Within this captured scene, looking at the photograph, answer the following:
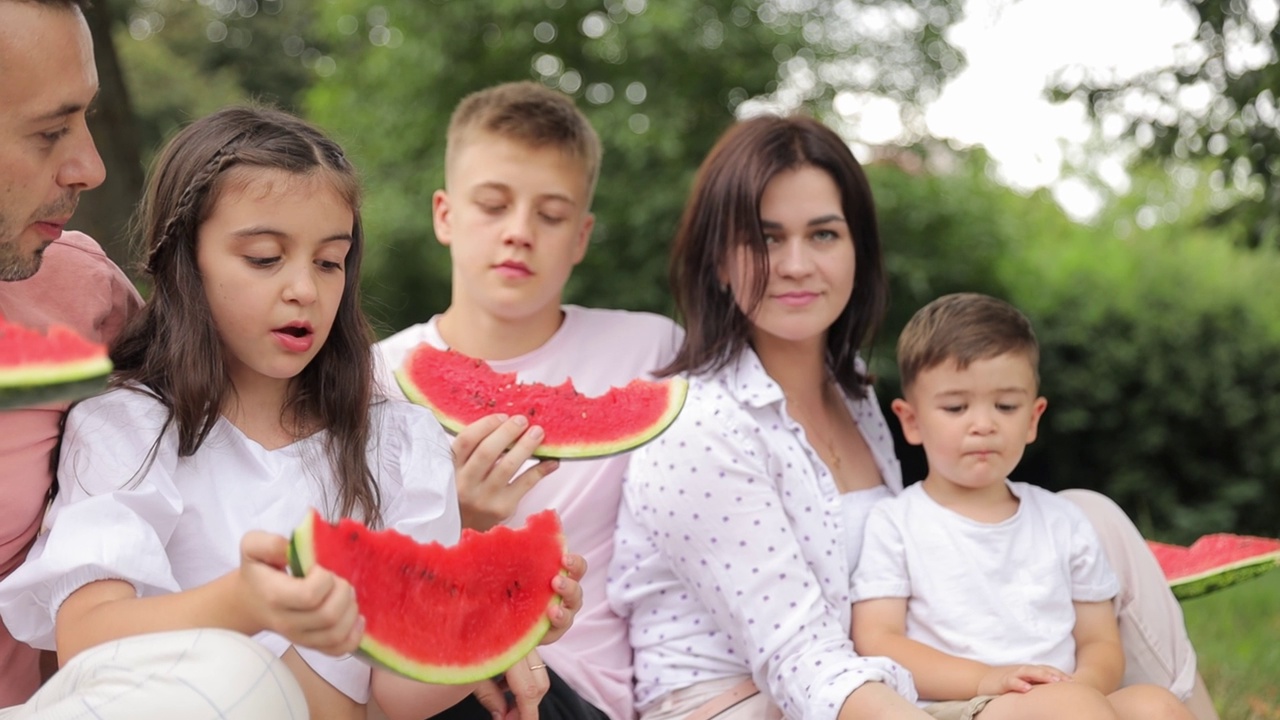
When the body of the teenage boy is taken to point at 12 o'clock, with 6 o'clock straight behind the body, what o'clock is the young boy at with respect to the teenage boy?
The young boy is roughly at 10 o'clock from the teenage boy.

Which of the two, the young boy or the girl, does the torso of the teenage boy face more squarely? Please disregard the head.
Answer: the girl

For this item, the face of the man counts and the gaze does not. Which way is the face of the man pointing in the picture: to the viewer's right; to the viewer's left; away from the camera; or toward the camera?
to the viewer's right

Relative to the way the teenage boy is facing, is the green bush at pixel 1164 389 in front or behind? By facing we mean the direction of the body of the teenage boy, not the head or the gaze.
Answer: behind

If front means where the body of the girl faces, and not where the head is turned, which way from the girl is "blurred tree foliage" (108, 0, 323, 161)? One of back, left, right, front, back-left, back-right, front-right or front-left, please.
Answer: back-left

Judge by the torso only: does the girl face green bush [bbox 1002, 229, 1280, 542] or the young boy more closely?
the young boy

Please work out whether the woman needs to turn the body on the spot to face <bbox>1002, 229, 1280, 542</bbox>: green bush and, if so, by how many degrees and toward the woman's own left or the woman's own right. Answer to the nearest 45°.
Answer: approximately 135° to the woman's own left

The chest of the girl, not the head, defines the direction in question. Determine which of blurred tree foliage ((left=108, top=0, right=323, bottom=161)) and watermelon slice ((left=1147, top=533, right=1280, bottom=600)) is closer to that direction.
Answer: the watermelon slice

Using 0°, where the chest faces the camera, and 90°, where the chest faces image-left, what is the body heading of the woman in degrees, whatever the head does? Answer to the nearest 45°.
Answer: approximately 315°

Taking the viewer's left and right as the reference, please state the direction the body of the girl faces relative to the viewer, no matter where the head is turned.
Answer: facing the viewer and to the right of the viewer

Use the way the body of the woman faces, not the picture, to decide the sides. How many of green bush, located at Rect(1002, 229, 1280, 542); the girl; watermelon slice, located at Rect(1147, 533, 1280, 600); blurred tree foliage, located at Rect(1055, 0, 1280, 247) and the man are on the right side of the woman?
2

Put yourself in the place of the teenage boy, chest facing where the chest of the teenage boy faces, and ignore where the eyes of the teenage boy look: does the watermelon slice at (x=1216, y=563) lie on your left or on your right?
on your left
